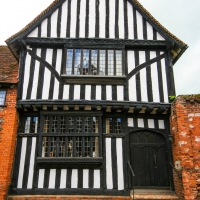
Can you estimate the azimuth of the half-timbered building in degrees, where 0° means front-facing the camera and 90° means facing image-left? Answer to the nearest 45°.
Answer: approximately 0°

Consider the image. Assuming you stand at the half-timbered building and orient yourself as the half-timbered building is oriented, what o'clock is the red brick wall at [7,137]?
The red brick wall is roughly at 3 o'clock from the half-timbered building.

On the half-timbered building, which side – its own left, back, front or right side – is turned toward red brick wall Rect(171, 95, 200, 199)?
left
